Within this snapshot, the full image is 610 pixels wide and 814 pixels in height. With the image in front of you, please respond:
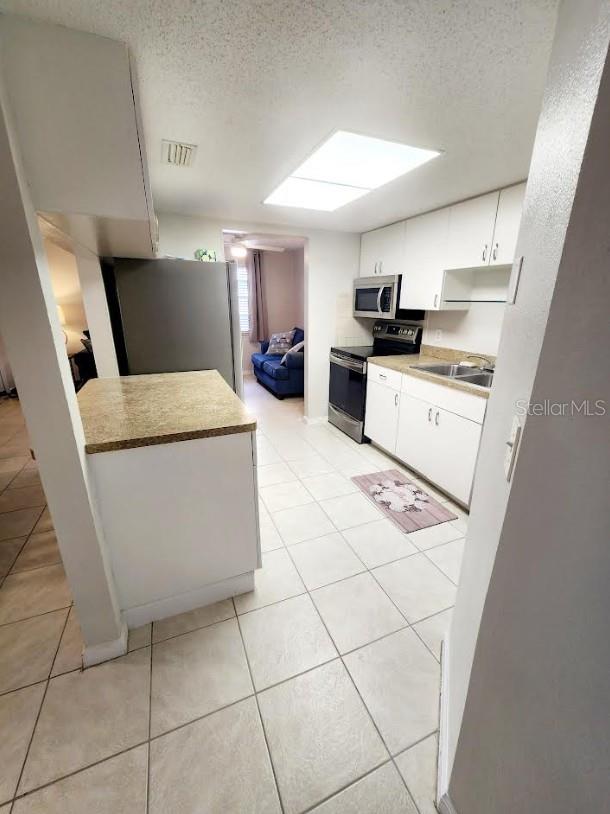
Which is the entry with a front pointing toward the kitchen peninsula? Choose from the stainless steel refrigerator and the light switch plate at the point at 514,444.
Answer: the light switch plate

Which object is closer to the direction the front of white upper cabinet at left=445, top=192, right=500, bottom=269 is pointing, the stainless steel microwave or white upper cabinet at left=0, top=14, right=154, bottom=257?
the white upper cabinet

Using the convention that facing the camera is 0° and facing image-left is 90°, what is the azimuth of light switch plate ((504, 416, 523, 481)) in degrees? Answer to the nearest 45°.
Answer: approximately 90°

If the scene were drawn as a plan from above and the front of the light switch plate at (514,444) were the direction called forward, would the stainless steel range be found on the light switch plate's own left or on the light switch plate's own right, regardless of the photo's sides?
on the light switch plate's own right

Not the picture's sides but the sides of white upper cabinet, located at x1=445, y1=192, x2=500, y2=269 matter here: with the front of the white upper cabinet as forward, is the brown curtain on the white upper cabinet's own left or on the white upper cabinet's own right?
on the white upper cabinet's own right

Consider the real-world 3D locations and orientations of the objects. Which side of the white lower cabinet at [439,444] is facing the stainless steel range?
right

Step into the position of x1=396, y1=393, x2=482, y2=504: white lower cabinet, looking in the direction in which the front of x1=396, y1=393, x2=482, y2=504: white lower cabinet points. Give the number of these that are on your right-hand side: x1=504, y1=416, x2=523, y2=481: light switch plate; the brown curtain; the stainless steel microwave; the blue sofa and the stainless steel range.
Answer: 4

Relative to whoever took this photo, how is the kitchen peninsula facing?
facing to the right of the viewer

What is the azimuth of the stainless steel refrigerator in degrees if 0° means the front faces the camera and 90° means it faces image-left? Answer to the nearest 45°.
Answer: approximately 270°

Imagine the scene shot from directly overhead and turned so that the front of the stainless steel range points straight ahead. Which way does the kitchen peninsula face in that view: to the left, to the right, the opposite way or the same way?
the opposite way

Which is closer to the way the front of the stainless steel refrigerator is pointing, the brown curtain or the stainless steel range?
the stainless steel range

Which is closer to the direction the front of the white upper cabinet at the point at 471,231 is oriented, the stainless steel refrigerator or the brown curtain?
the stainless steel refrigerator
